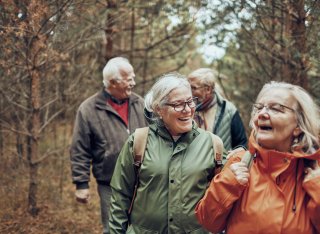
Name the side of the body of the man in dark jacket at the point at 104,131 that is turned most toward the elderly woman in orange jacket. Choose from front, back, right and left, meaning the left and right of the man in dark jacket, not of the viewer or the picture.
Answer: front

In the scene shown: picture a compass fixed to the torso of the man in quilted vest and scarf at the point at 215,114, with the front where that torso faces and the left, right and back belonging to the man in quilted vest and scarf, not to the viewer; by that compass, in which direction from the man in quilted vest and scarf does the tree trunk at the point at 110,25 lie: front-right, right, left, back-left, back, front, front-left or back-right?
right

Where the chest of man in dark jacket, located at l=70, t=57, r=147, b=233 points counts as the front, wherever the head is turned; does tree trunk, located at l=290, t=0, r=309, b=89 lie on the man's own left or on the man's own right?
on the man's own left

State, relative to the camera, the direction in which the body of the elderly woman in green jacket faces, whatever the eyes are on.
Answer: toward the camera

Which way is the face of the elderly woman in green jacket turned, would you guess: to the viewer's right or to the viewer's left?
to the viewer's right

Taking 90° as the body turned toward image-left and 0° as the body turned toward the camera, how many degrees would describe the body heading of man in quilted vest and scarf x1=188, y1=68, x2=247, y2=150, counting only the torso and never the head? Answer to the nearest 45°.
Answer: approximately 45°

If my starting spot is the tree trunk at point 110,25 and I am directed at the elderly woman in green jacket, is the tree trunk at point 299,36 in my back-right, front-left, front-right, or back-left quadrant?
front-left

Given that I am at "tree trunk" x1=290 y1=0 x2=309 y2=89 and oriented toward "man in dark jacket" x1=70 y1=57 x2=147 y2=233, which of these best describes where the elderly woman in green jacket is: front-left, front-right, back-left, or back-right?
front-left

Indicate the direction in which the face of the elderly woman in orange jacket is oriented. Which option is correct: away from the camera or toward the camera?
toward the camera

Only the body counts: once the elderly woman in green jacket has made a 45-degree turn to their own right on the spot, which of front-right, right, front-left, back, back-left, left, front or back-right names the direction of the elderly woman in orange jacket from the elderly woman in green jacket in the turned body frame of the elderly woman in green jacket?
left

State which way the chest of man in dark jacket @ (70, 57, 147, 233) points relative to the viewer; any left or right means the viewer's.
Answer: facing the viewer and to the right of the viewer

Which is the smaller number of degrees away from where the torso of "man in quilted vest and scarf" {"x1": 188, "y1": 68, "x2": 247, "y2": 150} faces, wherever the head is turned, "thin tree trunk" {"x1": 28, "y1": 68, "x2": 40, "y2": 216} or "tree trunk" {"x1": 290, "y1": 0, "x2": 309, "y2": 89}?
the thin tree trunk

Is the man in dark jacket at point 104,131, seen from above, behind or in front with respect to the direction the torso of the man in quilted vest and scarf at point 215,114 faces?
in front

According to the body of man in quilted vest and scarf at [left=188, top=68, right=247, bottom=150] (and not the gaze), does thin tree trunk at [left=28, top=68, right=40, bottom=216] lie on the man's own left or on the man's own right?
on the man's own right

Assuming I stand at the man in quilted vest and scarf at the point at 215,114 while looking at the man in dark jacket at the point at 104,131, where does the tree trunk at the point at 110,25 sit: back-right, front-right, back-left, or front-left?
front-right

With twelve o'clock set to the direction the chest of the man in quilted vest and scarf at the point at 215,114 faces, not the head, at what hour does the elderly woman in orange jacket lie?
The elderly woman in orange jacket is roughly at 10 o'clock from the man in quilted vest and scarf.
